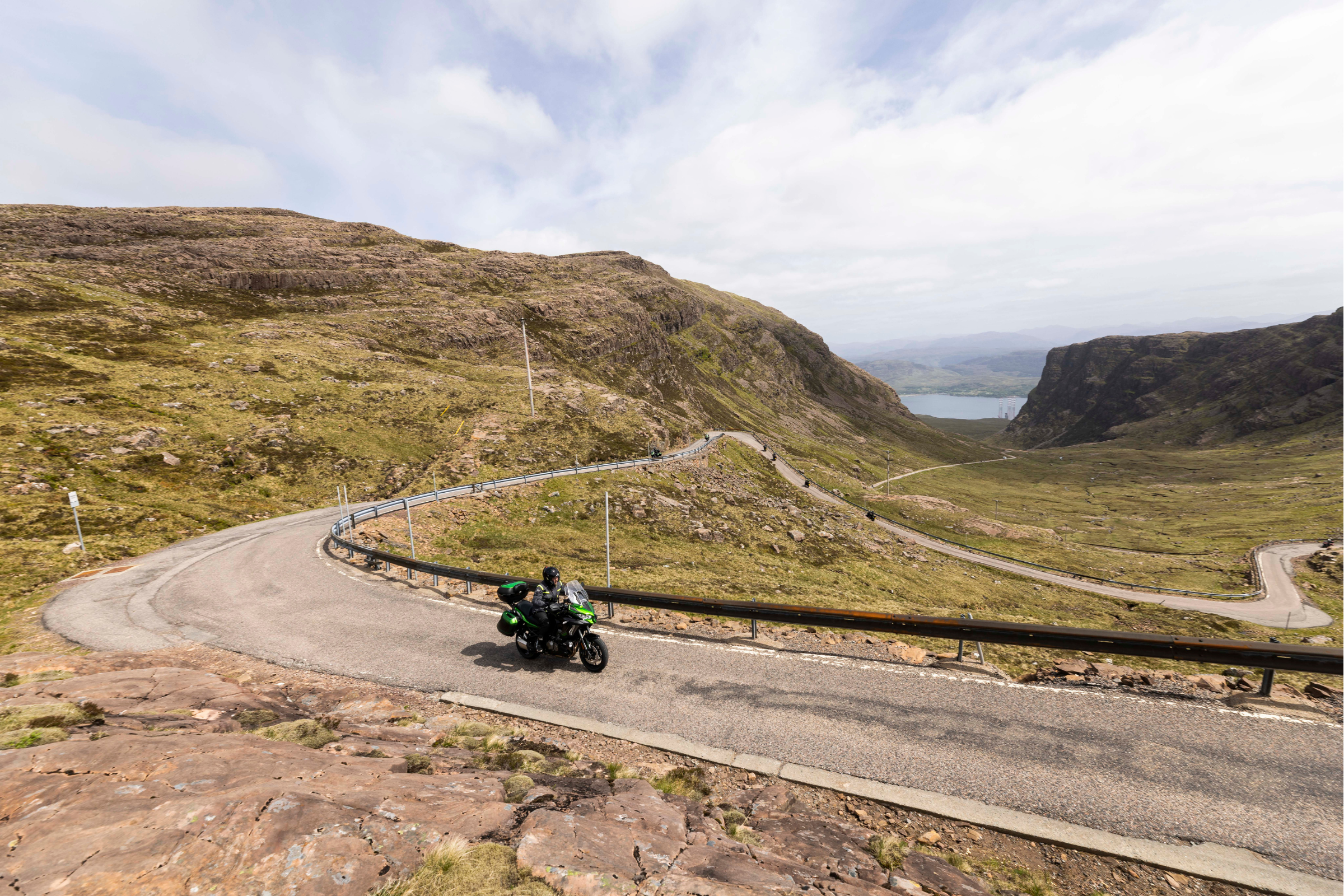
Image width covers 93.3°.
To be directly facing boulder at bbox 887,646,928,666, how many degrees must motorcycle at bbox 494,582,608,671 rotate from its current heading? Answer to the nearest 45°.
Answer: approximately 45° to its left

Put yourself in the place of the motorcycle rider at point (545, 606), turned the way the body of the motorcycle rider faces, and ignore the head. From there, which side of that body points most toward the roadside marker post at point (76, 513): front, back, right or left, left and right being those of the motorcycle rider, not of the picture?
back

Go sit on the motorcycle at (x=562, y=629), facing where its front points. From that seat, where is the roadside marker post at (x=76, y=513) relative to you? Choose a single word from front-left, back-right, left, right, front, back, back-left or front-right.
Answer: back

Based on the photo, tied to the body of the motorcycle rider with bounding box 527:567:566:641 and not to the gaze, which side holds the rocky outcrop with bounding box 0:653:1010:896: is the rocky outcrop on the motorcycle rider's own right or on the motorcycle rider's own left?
on the motorcycle rider's own right

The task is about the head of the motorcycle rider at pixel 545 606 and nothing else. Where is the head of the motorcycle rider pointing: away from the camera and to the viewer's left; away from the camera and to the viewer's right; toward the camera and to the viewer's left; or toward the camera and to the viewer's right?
toward the camera and to the viewer's right

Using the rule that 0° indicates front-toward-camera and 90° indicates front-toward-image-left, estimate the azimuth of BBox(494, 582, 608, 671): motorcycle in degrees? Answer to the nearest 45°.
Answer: approximately 315°
